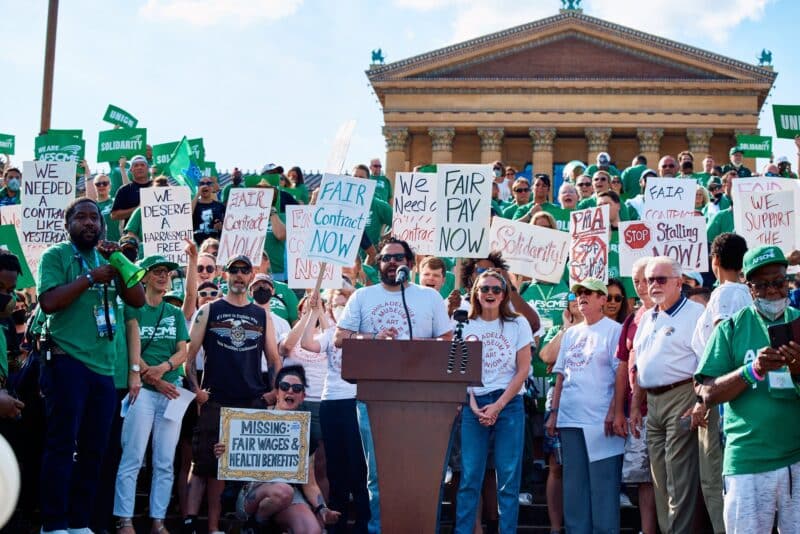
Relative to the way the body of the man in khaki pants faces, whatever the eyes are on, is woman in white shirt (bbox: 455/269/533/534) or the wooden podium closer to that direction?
the wooden podium

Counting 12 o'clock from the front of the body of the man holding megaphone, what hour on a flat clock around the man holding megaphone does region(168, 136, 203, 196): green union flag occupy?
The green union flag is roughly at 8 o'clock from the man holding megaphone.

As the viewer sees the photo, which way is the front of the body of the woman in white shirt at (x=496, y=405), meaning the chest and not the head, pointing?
toward the camera

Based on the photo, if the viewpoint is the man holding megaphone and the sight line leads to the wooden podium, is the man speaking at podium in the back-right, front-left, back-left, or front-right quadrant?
front-left

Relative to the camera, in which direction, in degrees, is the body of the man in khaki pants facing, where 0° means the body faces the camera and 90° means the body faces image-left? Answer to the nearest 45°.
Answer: approximately 45°

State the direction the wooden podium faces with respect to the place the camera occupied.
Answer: facing the viewer

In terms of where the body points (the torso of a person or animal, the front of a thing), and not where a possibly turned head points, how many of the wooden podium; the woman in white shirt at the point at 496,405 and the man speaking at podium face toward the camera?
3

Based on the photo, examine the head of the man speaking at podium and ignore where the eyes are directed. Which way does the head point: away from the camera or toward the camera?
toward the camera

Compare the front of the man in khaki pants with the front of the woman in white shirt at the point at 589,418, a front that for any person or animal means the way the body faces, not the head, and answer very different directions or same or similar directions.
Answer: same or similar directions

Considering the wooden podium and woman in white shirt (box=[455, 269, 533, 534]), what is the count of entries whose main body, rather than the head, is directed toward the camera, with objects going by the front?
2

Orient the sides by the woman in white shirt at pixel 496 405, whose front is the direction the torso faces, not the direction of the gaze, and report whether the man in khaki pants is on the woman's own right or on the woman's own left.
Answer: on the woman's own left

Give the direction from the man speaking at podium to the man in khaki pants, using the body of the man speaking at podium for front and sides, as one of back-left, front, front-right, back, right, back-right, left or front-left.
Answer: left

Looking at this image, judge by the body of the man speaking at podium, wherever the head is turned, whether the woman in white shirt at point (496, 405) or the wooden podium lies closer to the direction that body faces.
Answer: the wooden podium
